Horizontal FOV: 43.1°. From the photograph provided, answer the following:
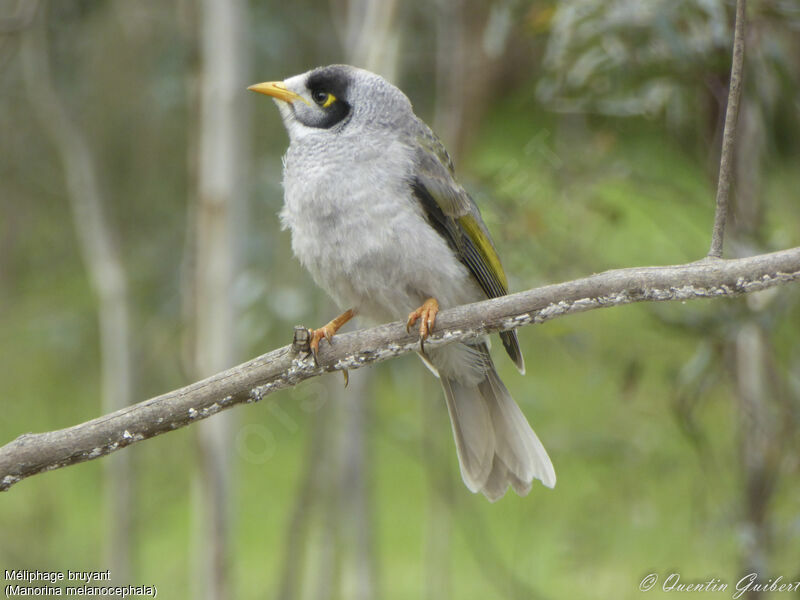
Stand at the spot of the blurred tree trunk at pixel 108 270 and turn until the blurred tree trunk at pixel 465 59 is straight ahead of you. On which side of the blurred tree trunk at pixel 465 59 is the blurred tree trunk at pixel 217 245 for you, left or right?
right

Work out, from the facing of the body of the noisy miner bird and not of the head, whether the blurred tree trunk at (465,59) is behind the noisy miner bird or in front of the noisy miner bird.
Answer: behind

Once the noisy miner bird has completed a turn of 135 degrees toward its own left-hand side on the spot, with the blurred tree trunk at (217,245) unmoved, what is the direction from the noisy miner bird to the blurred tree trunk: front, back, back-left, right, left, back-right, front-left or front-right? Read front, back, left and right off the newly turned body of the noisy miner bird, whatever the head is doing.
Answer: back-left

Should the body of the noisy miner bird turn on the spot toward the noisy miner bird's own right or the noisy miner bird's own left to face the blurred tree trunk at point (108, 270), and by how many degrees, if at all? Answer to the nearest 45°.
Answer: approximately 90° to the noisy miner bird's own right

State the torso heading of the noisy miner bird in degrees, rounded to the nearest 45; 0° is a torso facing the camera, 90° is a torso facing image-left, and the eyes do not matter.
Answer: approximately 45°

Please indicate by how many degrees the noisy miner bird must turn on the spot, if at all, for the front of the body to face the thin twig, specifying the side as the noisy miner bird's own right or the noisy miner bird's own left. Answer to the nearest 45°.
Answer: approximately 90° to the noisy miner bird's own left
